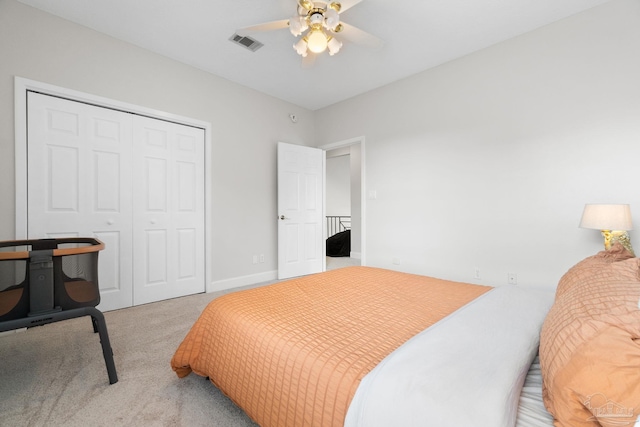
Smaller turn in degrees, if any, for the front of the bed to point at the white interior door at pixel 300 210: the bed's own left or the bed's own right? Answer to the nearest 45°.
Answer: approximately 45° to the bed's own right

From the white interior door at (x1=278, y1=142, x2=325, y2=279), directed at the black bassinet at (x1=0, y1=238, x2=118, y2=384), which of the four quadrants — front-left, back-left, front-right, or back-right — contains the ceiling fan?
front-left

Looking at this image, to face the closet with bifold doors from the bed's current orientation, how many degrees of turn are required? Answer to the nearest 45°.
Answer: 0° — it already faces it

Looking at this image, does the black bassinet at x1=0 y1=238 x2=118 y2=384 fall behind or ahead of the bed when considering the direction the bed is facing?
ahead

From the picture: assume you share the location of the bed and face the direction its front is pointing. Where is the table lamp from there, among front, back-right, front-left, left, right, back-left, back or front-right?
right

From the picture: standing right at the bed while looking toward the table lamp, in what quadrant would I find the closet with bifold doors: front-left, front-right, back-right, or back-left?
back-left

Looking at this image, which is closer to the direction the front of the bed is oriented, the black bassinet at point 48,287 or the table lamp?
the black bassinet

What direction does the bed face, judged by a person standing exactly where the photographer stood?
facing away from the viewer and to the left of the viewer

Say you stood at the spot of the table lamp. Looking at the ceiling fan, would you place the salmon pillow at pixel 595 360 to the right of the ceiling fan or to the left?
left
